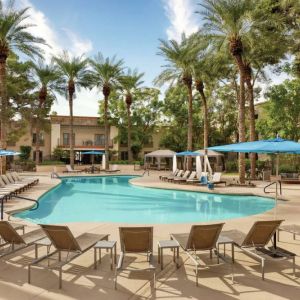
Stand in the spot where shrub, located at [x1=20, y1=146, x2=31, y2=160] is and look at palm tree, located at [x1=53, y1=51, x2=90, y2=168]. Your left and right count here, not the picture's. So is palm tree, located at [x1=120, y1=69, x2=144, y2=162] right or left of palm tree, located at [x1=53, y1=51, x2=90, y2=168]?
left

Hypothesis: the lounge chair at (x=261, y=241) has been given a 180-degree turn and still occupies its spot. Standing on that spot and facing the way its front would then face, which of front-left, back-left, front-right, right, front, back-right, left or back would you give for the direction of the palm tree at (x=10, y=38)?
back

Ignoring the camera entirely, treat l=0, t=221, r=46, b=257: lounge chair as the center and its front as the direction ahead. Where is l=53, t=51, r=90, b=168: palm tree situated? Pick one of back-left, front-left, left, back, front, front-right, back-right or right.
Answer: front-left

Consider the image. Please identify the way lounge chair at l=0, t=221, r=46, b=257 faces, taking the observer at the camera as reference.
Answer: facing away from the viewer and to the right of the viewer

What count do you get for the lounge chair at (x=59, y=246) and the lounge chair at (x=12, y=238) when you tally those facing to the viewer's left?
0

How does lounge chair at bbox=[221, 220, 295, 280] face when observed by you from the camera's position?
facing away from the viewer and to the left of the viewer

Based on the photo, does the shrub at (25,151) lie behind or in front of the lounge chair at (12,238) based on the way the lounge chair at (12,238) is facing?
in front

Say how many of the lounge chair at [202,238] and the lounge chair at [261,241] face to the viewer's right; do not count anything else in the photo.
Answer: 0

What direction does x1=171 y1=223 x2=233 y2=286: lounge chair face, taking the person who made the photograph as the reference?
facing away from the viewer and to the left of the viewer

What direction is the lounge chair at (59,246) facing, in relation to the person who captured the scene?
facing away from the viewer and to the right of the viewer
